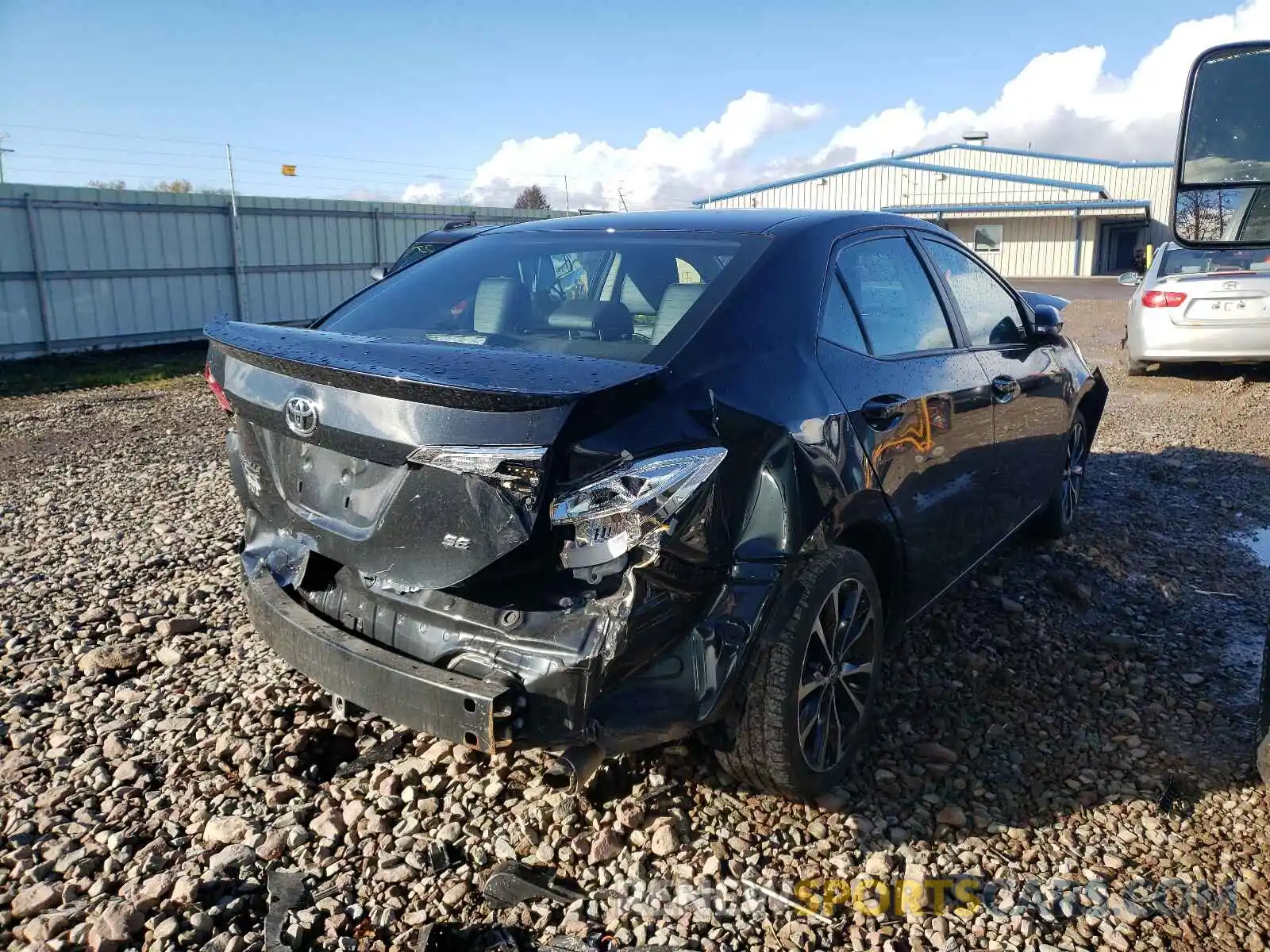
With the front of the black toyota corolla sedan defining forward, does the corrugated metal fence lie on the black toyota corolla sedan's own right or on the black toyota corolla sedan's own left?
on the black toyota corolla sedan's own left

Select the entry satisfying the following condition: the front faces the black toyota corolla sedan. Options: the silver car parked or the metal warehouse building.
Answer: the metal warehouse building

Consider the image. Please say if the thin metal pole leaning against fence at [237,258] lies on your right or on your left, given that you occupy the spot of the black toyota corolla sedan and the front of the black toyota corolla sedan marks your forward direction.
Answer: on your left

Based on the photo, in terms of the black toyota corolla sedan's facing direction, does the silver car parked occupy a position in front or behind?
in front

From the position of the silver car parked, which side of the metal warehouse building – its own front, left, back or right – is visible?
front

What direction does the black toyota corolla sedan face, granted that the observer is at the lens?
facing away from the viewer and to the right of the viewer

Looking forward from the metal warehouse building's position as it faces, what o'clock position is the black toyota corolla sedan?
The black toyota corolla sedan is roughly at 12 o'clock from the metal warehouse building.

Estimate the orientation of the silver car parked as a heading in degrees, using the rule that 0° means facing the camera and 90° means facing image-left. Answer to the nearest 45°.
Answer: approximately 180°

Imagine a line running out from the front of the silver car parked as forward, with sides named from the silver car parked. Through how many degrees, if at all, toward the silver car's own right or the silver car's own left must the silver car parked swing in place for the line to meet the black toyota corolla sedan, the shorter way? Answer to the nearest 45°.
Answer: approximately 180°

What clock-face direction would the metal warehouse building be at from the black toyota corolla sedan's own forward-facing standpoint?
The metal warehouse building is roughly at 11 o'clock from the black toyota corolla sedan.

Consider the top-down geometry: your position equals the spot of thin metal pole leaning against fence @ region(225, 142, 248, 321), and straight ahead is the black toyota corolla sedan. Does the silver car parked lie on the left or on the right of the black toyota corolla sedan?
left

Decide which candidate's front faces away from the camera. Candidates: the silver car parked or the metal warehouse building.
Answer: the silver car parked

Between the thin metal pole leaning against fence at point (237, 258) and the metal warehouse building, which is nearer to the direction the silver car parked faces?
the metal warehouse building

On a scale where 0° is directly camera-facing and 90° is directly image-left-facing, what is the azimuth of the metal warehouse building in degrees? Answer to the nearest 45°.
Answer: approximately 0°

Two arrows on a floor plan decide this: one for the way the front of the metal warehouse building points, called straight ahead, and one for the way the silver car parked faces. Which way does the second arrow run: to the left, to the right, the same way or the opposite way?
the opposite way

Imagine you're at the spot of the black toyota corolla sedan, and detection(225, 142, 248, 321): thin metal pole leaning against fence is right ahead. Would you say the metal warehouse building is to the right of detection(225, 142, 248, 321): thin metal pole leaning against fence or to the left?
right

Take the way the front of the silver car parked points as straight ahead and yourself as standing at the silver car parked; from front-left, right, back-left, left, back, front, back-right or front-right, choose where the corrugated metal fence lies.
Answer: left
